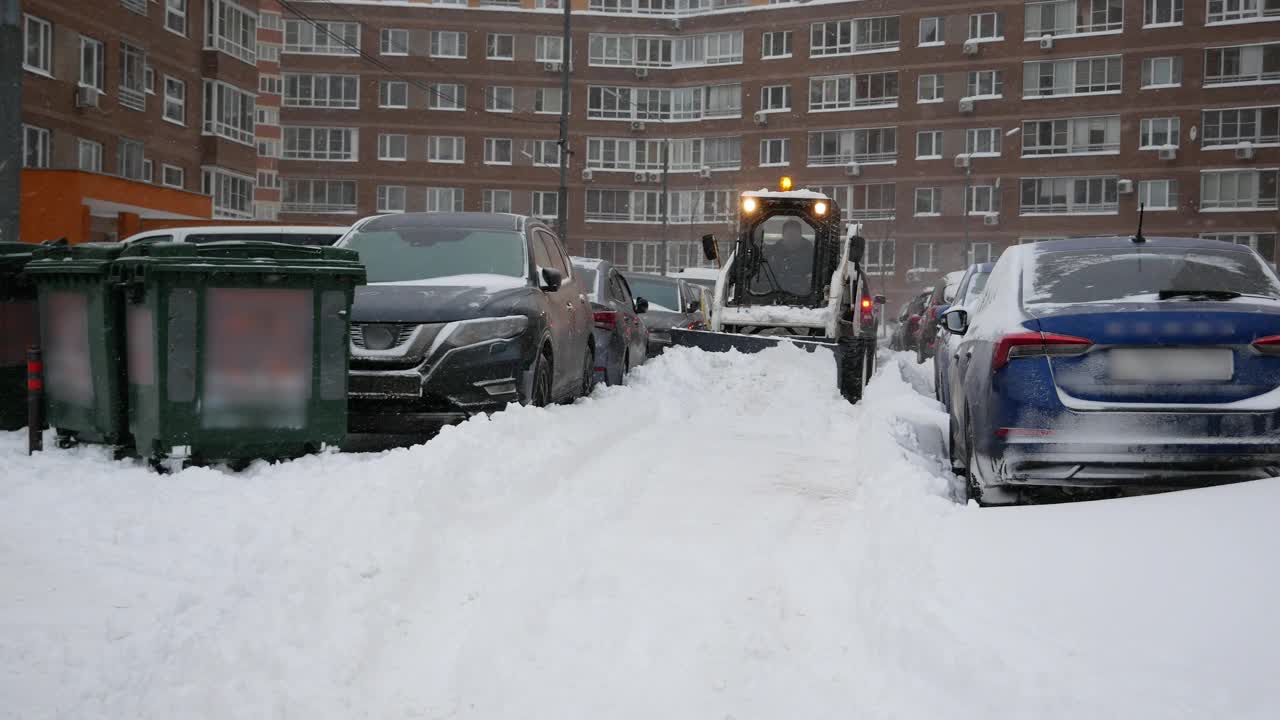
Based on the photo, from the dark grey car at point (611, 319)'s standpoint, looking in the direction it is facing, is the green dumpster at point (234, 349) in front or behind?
behind

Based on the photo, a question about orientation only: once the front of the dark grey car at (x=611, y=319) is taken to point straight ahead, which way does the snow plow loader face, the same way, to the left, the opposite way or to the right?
the opposite way

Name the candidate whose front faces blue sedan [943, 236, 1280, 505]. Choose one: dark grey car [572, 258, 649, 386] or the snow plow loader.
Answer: the snow plow loader

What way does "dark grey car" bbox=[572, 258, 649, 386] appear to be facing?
away from the camera

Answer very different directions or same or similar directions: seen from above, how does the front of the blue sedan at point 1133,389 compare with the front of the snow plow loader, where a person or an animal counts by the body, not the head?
very different directions

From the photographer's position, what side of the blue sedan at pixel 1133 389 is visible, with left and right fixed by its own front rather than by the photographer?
back

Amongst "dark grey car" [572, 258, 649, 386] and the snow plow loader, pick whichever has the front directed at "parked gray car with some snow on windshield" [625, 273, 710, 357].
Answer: the dark grey car

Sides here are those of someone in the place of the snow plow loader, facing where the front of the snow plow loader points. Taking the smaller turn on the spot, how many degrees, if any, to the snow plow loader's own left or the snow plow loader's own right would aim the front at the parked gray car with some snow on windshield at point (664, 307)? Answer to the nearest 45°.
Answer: approximately 135° to the snow plow loader's own right

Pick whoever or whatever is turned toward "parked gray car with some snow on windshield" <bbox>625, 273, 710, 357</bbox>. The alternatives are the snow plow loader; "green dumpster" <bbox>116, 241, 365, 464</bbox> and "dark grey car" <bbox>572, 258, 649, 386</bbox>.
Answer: the dark grey car

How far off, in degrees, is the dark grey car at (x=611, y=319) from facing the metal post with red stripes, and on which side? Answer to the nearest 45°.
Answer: approximately 135° to its left

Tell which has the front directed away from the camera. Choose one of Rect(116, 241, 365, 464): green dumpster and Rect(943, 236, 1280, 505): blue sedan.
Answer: the blue sedan
